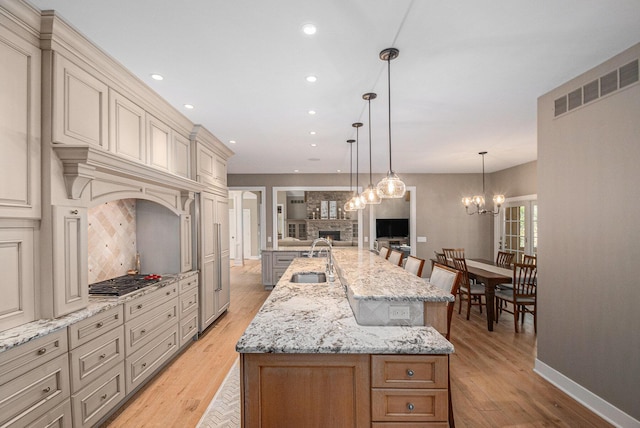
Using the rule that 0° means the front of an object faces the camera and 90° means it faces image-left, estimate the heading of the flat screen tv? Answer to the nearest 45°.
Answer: approximately 0°

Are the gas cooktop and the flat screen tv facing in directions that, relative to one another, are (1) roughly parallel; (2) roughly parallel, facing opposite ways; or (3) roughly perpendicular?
roughly perpendicular

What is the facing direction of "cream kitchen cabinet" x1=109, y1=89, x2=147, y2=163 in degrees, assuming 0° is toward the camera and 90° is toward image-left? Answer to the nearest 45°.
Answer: approximately 315°

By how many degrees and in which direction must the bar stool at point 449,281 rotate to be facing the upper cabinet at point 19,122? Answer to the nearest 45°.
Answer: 0° — it already faces it

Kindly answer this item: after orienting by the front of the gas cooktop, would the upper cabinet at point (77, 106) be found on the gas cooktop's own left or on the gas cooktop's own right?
on the gas cooktop's own right

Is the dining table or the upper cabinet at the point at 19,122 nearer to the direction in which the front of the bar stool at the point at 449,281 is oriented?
the upper cabinet
